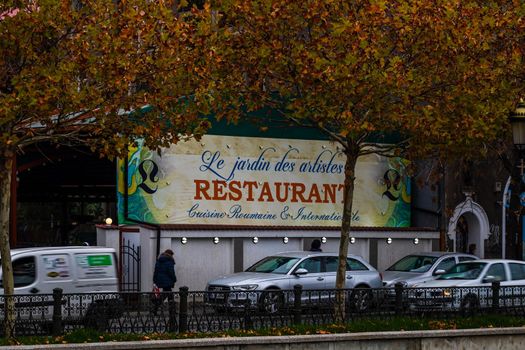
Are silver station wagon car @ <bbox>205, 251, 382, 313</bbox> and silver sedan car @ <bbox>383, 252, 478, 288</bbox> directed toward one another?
no

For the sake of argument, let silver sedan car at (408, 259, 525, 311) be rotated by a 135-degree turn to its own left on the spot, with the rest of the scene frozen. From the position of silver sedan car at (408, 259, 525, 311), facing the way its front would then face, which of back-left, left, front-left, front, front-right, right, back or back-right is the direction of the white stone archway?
left

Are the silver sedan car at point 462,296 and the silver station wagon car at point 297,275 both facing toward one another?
no

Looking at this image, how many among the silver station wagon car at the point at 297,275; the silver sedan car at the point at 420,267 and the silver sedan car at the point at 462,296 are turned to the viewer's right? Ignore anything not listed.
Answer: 0

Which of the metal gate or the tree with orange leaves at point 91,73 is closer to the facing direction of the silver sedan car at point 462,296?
the tree with orange leaves

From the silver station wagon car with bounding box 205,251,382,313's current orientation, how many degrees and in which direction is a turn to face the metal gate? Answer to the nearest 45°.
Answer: approximately 90° to its right

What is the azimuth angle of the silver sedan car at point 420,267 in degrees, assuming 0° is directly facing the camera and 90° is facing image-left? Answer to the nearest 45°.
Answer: approximately 45°

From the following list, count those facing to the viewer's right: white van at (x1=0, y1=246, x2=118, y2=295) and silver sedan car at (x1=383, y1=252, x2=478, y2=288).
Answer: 0

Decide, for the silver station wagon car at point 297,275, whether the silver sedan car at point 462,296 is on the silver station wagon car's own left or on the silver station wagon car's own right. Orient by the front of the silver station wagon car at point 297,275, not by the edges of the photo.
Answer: on the silver station wagon car's own left

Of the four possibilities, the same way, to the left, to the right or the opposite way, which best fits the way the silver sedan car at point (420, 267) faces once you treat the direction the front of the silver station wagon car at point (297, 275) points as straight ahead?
the same way

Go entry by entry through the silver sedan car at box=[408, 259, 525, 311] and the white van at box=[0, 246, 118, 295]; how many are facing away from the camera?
0

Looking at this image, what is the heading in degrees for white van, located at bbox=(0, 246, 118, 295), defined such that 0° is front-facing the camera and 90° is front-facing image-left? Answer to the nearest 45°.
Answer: approximately 90°

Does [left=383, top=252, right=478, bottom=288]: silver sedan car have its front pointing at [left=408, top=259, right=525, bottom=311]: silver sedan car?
no

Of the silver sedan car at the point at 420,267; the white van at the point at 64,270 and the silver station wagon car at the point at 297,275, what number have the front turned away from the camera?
0

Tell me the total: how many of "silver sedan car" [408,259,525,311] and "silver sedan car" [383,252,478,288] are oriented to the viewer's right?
0

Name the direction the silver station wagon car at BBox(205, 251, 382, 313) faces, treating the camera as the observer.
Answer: facing the viewer and to the left of the viewer

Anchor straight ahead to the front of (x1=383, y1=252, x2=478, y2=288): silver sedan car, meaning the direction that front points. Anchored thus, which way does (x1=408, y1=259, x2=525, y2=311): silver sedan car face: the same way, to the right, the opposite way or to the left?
the same way

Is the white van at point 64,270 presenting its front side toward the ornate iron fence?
no
